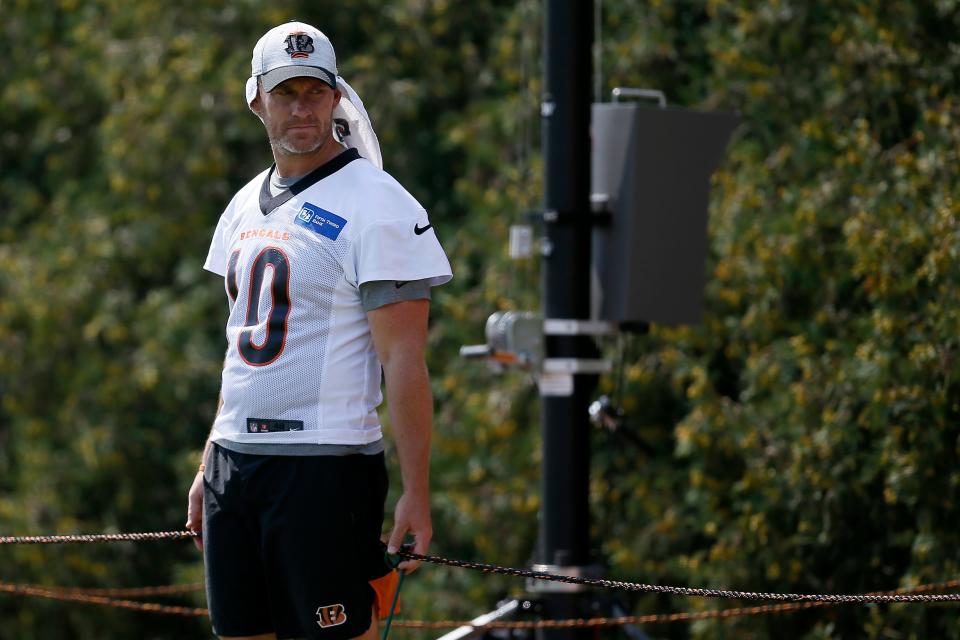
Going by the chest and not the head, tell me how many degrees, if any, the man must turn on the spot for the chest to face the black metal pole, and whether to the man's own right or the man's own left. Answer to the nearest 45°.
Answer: approximately 180°

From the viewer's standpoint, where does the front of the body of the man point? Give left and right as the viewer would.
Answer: facing the viewer and to the left of the viewer
